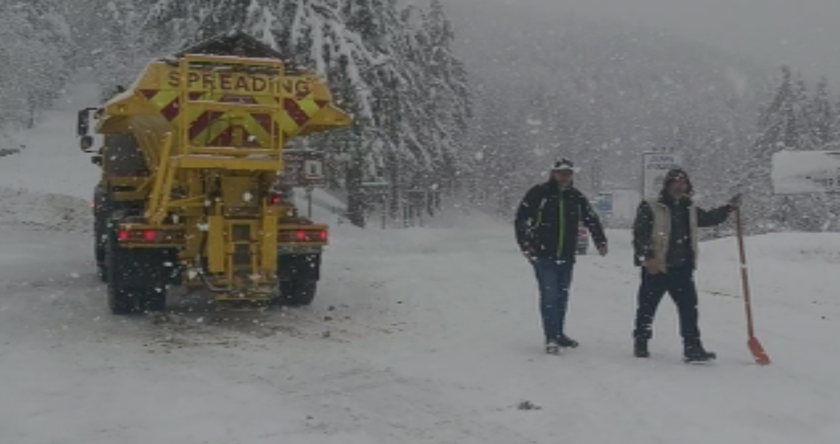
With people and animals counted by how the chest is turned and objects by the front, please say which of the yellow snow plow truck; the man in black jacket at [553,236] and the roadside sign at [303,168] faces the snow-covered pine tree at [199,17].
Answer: the yellow snow plow truck

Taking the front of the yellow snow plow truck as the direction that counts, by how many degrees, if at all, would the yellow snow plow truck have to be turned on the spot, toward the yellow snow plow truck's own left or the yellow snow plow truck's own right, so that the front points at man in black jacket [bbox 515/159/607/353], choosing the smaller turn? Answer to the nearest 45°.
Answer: approximately 135° to the yellow snow plow truck's own right

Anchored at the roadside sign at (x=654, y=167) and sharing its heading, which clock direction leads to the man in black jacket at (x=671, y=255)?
The man in black jacket is roughly at 12 o'clock from the roadside sign.

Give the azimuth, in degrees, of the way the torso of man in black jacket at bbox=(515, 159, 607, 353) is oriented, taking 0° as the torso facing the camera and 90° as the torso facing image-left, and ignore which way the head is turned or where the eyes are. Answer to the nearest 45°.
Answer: approximately 0°

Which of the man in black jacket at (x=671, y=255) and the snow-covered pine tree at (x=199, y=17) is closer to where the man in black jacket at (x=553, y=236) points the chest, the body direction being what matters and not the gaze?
the man in black jacket

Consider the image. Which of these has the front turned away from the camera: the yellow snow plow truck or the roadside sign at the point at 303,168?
the yellow snow plow truck

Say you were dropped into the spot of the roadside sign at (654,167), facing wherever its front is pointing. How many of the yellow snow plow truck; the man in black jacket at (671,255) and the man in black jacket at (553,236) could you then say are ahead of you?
3

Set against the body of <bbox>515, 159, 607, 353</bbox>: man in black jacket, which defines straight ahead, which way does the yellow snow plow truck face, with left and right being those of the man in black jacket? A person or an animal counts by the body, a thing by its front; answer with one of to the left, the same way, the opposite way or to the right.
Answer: the opposite way

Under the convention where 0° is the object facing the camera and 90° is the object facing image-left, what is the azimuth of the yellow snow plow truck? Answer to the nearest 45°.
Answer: approximately 180°
